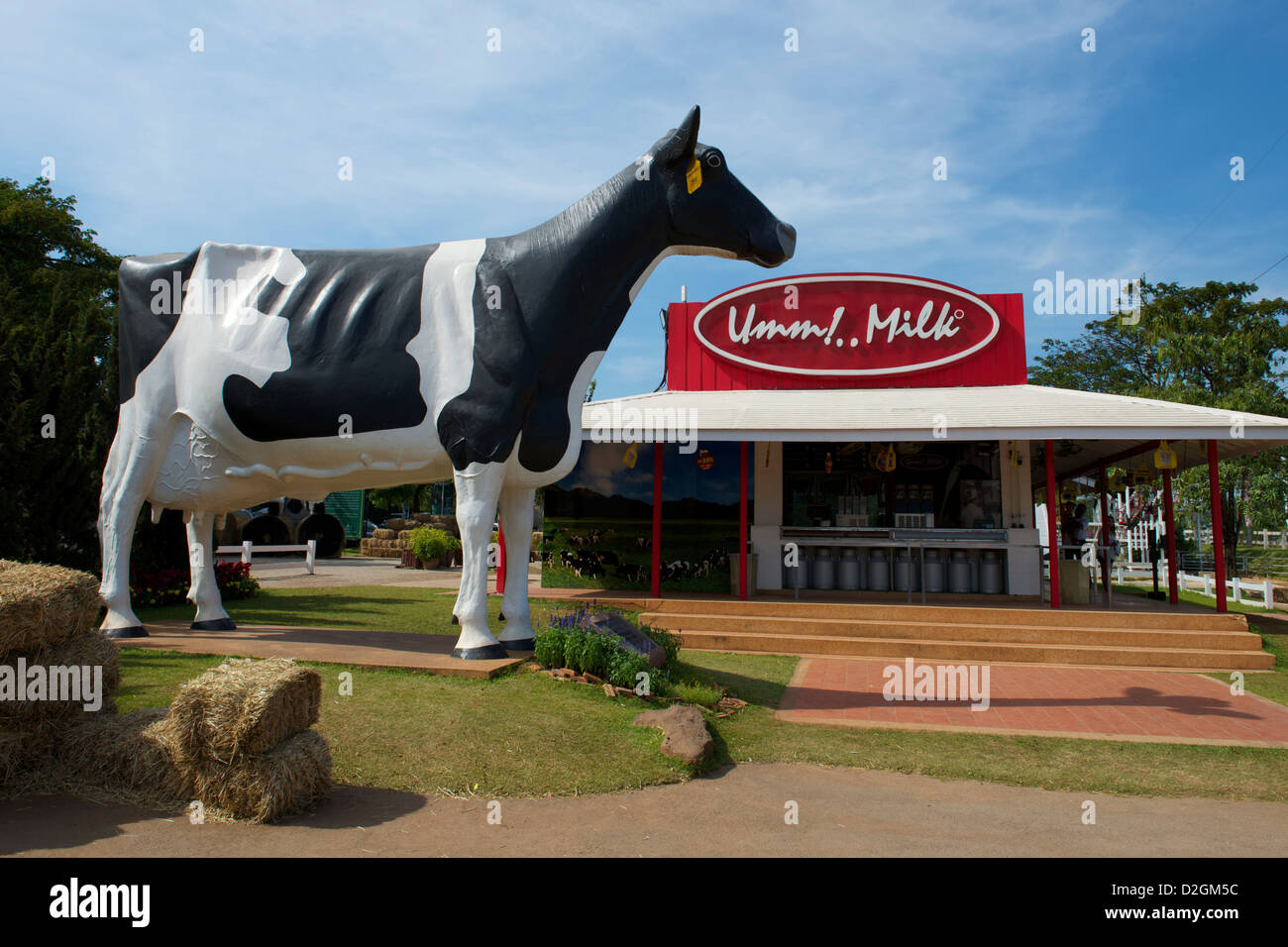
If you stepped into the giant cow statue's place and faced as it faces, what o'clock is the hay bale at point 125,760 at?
The hay bale is roughly at 4 o'clock from the giant cow statue.

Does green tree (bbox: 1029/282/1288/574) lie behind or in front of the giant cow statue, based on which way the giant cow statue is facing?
in front

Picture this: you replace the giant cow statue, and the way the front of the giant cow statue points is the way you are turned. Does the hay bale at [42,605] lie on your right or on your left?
on your right

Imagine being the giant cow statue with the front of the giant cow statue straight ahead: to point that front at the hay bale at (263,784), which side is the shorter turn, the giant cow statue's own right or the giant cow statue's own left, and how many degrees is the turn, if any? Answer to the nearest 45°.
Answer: approximately 90° to the giant cow statue's own right

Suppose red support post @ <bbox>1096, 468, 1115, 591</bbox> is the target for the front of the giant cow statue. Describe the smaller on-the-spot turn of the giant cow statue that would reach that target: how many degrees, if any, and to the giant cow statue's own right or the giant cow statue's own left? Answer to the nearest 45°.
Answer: approximately 45° to the giant cow statue's own left

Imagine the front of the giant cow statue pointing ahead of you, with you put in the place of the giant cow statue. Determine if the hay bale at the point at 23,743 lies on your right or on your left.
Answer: on your right

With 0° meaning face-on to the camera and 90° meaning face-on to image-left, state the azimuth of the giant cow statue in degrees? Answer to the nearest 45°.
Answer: approximately 270°

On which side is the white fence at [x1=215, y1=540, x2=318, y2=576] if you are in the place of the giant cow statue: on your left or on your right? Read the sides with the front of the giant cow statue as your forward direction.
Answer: on your left
